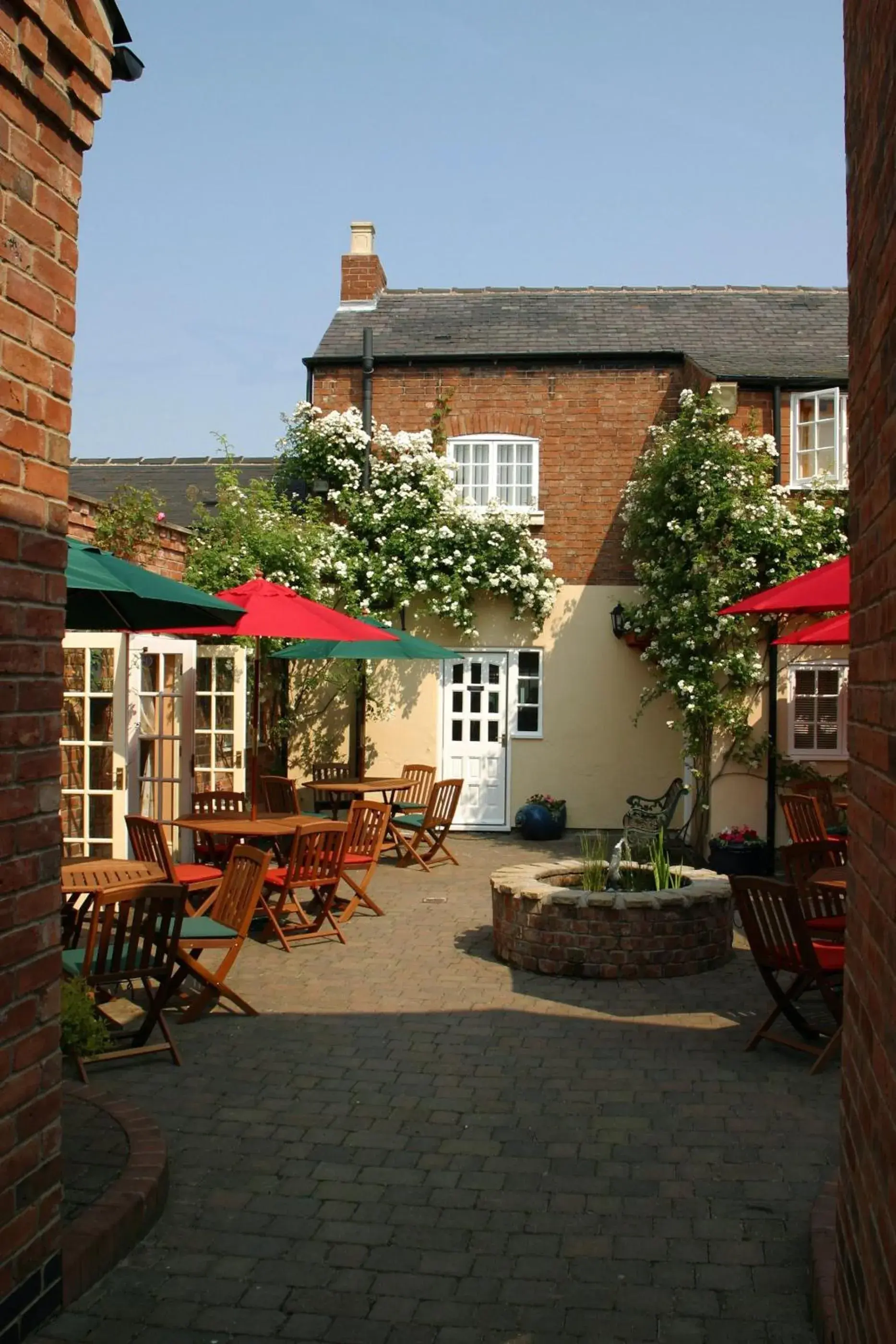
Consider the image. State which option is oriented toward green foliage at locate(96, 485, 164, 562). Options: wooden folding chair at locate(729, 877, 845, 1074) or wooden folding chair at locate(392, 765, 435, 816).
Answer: wooden folding chair at locate(392, 765, 435, 816)

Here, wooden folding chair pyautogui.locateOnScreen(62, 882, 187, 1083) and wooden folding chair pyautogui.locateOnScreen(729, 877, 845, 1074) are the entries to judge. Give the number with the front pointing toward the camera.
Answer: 0

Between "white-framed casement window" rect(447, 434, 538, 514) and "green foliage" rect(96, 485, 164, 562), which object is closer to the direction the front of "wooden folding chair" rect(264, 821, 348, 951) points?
the green foliage

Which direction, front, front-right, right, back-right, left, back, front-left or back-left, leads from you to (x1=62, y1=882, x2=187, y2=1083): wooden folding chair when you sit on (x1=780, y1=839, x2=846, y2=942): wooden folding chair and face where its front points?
right

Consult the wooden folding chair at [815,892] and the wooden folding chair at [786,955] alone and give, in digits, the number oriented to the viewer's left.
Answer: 0

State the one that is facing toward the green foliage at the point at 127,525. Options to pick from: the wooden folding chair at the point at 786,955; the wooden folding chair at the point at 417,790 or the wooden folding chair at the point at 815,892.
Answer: the wooden folding chair at the point at 417,790

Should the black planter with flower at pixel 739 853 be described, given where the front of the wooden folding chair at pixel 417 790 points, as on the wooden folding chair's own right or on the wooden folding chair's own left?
on the wooden folding chair's own left

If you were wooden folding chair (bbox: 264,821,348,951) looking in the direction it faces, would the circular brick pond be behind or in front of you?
behind

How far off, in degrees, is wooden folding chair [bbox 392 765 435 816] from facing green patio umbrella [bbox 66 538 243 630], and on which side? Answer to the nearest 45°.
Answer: approximately 45° to its left

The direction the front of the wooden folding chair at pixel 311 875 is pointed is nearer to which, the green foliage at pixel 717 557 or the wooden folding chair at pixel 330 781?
the wooden folding chair

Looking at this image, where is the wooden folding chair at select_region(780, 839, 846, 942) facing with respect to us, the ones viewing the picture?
facing the viewer and to the right of the viewer

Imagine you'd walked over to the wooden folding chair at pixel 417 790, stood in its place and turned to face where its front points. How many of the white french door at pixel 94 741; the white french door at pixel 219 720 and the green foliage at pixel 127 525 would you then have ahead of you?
3
